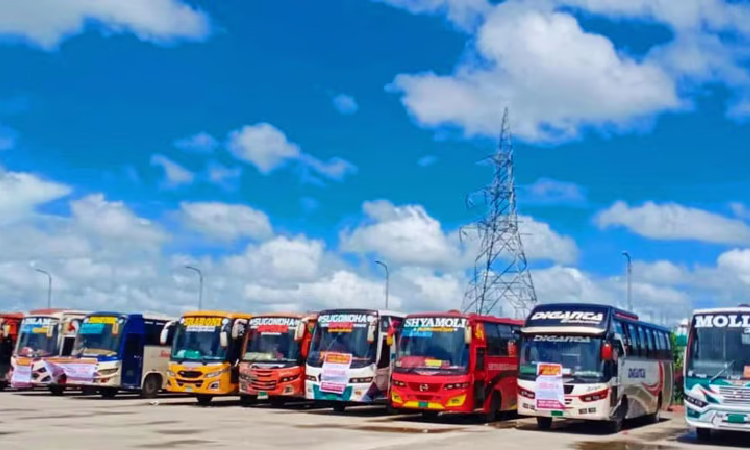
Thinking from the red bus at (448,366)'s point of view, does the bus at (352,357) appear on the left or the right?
on its right

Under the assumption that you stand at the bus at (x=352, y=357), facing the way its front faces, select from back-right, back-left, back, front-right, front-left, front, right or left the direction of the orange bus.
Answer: right

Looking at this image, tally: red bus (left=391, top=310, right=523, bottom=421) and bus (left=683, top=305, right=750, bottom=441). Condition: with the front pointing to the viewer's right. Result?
0

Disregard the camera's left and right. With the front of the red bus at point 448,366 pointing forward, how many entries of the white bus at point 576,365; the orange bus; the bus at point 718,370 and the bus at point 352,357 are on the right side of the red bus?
2

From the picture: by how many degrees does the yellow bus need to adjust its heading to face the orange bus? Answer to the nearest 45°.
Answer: approximately 90° to its left

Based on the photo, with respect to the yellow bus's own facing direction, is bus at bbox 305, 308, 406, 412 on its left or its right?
on its left

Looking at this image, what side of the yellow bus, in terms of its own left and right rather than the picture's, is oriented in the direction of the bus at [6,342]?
right

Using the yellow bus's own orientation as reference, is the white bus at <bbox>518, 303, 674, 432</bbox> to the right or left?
on its left

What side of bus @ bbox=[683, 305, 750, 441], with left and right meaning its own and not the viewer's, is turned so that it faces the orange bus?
right

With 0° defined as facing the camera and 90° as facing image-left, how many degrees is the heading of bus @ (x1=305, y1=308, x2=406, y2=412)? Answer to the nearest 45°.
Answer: approximately 45°

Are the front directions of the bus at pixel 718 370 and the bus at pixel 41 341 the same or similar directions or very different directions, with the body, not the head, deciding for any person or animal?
same or similar directions

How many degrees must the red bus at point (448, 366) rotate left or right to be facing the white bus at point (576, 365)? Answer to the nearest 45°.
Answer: approximately 90° to its left

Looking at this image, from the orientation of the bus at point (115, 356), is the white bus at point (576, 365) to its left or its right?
on its left

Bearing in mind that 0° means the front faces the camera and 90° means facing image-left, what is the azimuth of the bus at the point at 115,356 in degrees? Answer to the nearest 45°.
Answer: approximately 45°

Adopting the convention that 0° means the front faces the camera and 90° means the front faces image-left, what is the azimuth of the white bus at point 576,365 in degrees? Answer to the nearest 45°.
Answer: approximately 45°
